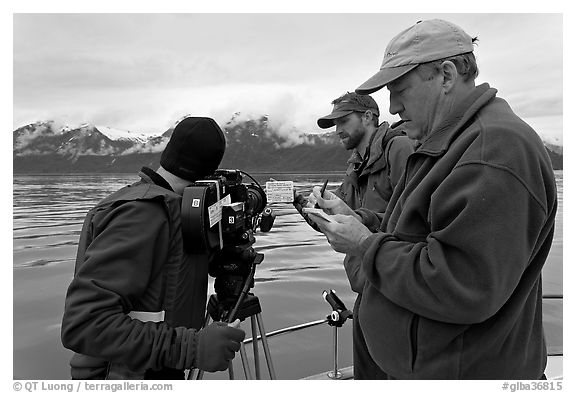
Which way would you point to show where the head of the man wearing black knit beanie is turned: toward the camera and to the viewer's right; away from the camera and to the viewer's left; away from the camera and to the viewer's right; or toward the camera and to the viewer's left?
away from the camera and to the viewer's right

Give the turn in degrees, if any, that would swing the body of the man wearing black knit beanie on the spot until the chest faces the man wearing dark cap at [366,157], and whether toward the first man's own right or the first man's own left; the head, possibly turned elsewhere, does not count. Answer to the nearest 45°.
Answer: approximately 45° to the first man's own left

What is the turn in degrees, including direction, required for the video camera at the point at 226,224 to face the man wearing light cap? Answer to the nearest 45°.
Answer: approximately 90° to its right

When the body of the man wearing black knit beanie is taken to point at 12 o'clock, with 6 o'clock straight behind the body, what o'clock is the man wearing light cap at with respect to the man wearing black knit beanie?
The man wearing light cap is roughly at 1 o'clock from the man wearing black knit beanie.

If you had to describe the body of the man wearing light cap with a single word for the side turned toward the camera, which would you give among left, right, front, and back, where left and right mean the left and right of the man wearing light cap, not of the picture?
left

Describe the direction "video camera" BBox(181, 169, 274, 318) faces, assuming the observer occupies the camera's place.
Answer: facing away from the viewer and to the right of the viewer

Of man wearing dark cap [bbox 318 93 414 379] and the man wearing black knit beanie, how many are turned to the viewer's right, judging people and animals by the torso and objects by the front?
1

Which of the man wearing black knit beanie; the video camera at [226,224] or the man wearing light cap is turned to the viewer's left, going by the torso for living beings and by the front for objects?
the man wearing light cap

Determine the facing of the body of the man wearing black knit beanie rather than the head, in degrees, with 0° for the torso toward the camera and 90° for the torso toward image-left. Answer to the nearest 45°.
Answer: approximately 270°

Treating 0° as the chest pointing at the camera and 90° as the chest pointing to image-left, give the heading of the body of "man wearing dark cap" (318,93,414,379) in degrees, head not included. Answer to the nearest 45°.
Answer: approximately 45°
